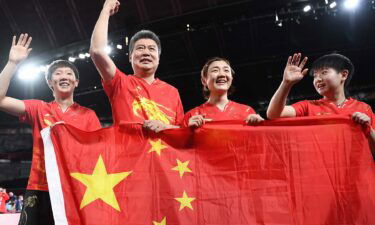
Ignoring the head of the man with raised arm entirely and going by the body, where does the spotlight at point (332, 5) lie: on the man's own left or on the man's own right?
on the man's own left

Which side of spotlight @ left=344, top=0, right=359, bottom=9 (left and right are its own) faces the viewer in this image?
front

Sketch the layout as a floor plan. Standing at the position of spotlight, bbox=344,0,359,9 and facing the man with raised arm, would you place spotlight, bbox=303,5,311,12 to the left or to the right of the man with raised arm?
right

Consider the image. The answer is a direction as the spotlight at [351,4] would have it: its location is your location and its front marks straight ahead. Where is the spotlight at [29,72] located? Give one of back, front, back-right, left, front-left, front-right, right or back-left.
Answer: right

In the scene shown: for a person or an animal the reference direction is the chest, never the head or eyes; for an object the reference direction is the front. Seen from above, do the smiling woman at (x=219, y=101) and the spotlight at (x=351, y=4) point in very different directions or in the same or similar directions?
same or similar directions

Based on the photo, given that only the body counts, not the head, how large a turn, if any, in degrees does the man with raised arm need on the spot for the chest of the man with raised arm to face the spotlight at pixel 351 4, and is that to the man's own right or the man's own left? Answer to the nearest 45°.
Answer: approximately 135° to the man's own left

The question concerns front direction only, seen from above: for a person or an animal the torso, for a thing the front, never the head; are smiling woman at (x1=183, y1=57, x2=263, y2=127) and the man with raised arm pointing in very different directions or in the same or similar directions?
same or similar directions

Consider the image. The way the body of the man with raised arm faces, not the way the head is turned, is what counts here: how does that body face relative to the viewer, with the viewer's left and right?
facing the viewer

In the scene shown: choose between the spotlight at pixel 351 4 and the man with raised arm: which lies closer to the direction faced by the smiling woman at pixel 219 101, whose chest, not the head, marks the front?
the man with raised arm

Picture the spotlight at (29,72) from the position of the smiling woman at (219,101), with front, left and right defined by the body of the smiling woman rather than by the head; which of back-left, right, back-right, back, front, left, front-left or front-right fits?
back-right

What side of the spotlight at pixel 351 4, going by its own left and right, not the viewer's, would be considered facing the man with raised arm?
front

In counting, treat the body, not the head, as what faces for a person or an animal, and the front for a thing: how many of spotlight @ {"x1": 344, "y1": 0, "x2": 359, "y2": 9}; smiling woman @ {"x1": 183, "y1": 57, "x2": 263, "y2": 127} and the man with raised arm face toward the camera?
3

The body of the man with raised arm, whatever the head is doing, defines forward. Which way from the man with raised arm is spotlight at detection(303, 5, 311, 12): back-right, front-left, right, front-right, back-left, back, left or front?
back-left
